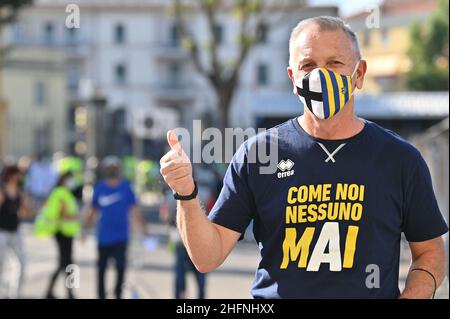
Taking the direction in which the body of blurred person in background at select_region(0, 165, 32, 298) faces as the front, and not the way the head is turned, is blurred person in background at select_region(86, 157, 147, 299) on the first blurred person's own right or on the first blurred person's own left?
on the first blurred person's own left

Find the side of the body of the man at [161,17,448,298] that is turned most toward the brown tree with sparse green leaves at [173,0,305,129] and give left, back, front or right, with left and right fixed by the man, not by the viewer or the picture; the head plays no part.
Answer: back

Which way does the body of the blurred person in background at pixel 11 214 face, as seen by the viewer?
toward the camera

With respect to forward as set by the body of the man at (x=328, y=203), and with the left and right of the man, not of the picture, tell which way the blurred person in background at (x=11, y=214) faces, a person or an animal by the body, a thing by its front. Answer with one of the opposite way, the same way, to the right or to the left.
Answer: the same way

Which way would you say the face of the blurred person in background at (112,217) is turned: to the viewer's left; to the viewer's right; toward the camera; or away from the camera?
toward the camera

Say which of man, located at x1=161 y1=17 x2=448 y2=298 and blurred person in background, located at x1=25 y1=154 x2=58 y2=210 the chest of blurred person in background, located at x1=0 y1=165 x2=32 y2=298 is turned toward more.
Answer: the man

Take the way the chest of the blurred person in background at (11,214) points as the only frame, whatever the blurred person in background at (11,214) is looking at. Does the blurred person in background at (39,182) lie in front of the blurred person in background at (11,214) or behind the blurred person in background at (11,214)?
behind

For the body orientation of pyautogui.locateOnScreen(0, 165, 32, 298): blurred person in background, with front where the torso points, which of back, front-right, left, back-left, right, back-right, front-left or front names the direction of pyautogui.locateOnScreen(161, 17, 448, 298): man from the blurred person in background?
front

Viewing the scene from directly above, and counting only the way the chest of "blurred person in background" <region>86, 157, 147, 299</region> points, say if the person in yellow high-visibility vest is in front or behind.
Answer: behind

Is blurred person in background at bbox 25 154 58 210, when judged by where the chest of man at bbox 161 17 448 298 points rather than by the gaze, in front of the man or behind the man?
behind

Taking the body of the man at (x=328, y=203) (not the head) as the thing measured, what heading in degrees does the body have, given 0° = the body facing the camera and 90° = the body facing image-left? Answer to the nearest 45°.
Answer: approximately 0°

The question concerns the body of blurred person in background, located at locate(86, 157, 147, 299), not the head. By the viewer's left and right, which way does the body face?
facing the viewer

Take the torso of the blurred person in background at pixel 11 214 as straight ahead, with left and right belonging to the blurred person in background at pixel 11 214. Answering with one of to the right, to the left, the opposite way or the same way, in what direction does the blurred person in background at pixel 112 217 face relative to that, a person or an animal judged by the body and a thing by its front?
the same way

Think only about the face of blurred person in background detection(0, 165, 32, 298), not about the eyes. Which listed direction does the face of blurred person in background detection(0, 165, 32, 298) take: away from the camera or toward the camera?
toward the camera

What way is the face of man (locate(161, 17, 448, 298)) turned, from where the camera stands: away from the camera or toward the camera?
toward the camera
